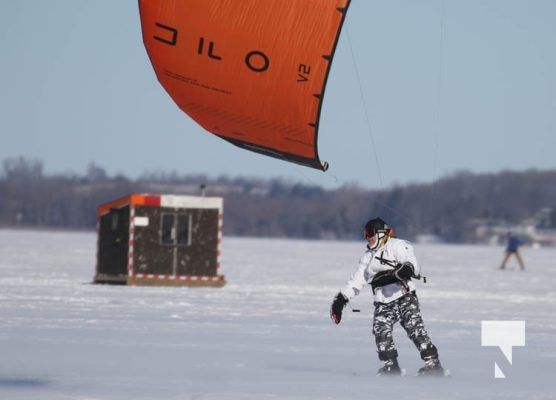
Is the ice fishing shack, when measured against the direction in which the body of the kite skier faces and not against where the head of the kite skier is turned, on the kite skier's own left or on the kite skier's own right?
on the kite skier's own right

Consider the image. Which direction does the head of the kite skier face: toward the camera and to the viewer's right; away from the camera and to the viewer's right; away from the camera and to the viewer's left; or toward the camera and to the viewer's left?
toward the camera and to the viewer's left
